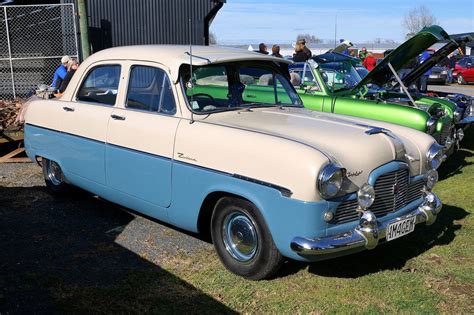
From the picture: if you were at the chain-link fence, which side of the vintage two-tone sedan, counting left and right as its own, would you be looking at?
back

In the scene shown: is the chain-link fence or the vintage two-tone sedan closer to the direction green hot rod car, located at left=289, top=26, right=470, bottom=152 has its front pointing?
the vintage two-tone sedan

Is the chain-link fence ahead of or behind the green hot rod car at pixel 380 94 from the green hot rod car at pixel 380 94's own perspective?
behind

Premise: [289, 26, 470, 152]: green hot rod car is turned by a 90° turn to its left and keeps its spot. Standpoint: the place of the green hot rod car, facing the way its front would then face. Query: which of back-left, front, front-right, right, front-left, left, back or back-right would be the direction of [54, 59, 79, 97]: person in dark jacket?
back-left

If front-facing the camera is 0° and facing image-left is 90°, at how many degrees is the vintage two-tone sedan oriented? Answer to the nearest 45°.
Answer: approximately 315°

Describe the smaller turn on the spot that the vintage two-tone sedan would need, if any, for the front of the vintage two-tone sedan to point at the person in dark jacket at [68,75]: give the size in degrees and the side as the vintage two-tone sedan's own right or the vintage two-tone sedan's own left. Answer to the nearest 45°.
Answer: approximately 180°

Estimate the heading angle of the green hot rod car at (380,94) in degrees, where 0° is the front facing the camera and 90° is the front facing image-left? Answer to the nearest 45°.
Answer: approximately 315°

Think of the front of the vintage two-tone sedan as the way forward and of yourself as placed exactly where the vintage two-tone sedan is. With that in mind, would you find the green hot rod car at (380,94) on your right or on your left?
on your left
